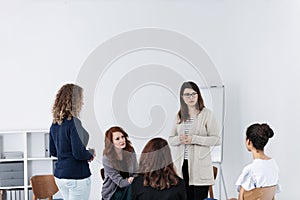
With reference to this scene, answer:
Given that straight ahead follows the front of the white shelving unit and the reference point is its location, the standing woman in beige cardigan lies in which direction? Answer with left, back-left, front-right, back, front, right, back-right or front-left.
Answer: front-left

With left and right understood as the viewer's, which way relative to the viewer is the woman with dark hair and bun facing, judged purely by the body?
facing away from the viewer and to the left of the viewer

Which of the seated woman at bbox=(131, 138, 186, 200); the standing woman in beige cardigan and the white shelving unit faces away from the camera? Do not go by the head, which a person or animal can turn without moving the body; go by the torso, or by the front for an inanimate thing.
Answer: the seated woman

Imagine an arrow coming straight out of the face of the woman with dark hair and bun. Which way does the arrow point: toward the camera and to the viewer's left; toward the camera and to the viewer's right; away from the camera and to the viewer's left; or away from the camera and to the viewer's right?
away from the camera and to the viewer's left

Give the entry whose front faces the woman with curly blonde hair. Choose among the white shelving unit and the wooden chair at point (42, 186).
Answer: the white shelving unit

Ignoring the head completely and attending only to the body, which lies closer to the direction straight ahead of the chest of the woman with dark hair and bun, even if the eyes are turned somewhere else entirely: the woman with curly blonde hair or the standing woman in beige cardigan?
the standing woman in beige cardigan

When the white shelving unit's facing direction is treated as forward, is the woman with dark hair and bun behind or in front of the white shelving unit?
in front

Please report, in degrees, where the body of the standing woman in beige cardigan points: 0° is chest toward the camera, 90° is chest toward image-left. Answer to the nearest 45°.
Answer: approximately 45°

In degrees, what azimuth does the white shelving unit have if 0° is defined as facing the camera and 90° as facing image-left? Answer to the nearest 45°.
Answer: approximately 0°

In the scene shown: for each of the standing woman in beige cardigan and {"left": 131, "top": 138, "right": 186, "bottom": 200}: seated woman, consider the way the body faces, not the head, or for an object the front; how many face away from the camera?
1

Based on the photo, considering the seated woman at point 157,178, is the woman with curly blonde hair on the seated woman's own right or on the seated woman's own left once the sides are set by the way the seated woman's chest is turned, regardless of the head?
on the seated woman's own left

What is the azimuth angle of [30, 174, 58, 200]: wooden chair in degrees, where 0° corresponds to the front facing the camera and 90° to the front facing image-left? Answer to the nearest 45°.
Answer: approximately 225°

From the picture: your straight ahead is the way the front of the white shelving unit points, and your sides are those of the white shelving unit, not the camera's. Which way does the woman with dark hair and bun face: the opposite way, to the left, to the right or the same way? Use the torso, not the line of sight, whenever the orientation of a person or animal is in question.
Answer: the opposite way

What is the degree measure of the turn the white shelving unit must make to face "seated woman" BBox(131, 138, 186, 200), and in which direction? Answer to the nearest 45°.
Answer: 0° — it already faces them

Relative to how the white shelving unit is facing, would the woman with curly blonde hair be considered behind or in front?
in front

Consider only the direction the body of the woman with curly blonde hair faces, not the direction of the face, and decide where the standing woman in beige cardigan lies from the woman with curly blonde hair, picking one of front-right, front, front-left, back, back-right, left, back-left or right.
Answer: front-right
